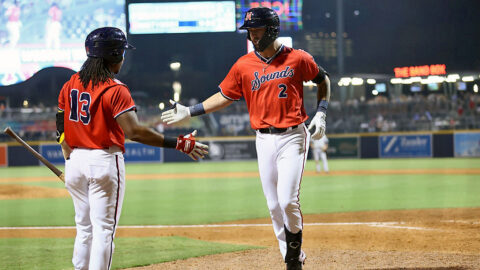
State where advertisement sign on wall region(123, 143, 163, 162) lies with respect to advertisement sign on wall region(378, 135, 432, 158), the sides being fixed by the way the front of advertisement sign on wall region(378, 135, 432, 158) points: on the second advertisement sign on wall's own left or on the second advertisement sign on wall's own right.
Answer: on the second advertisement sign on wall's own right

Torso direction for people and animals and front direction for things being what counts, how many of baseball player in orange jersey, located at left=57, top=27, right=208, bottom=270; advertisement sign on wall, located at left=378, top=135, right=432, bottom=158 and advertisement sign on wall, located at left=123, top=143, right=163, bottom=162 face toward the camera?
2

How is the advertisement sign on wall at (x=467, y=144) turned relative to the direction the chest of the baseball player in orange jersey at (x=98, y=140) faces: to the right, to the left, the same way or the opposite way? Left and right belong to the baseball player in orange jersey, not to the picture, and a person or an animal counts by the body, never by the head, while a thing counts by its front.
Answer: the opposite way

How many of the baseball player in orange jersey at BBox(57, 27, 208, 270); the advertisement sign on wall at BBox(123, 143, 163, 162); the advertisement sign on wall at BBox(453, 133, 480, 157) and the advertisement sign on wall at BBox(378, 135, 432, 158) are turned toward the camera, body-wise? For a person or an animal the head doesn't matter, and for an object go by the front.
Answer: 3

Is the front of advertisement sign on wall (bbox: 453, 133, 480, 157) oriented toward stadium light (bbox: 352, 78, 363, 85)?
no

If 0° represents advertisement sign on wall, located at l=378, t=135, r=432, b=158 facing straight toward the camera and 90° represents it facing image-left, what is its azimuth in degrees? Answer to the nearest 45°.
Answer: approximately 0°

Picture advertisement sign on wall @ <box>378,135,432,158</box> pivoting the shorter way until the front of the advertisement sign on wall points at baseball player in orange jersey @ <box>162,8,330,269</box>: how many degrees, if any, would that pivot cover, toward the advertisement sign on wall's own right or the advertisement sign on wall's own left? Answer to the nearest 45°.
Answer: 0° — it already faces them

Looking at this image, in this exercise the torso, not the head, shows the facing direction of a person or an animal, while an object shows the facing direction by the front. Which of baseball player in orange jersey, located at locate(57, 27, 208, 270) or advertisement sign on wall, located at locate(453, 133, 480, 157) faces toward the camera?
the advertisement sign on wall

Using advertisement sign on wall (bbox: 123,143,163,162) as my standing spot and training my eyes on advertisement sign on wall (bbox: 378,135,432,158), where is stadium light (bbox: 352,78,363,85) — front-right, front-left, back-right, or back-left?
front-left

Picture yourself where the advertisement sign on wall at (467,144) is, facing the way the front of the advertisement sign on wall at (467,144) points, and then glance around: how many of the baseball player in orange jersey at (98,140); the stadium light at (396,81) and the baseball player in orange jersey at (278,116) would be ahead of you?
2

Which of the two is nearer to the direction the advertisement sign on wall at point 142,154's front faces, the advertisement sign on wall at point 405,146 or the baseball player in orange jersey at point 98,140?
the baseball player in orange jersey

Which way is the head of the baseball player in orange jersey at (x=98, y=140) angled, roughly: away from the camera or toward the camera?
away from the camera

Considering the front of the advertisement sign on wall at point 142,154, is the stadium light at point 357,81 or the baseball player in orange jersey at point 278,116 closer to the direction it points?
the baseball player in orange jersey

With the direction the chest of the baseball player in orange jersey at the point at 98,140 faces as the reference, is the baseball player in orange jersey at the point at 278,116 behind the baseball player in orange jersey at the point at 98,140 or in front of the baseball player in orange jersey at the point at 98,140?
in front

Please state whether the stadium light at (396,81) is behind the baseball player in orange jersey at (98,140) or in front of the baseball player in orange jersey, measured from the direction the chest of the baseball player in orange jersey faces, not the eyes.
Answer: in front

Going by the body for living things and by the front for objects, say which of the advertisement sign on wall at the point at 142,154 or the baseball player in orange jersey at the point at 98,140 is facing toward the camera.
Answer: the advertisement sign on wall

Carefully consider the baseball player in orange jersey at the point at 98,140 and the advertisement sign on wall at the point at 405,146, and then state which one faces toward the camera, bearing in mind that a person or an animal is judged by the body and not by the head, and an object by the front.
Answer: the advertisement sign on wall

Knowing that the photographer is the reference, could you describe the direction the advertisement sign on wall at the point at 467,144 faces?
facing the viewer

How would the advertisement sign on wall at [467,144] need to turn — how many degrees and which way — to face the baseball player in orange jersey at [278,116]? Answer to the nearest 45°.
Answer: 0° — it already faces them

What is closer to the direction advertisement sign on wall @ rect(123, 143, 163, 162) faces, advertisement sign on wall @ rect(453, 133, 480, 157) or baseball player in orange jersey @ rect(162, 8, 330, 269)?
the baseball player in orange jersey

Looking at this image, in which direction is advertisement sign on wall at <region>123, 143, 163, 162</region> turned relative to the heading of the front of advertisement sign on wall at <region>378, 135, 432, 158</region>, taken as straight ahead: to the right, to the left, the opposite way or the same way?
the same way

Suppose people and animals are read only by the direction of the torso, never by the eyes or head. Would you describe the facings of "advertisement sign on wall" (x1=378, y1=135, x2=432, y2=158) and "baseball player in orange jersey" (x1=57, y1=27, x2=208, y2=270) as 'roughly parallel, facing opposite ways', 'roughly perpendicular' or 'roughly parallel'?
roughly parallel, facing opposite ways

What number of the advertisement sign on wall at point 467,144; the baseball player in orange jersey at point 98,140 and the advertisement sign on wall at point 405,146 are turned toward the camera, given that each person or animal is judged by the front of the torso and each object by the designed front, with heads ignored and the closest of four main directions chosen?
2

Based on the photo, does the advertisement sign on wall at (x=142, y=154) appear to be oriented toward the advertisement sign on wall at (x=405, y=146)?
no
